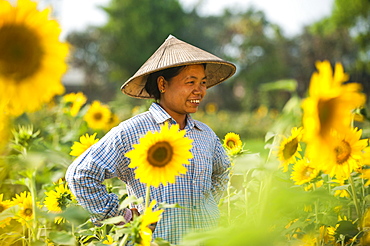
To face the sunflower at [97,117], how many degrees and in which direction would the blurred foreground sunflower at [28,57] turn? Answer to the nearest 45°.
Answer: approximately 180°

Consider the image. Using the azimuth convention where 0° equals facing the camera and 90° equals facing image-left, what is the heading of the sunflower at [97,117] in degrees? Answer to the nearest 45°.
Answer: approximately 0°

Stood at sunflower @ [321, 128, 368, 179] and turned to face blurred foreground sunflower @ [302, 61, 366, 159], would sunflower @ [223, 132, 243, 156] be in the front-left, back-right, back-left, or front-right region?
back-right

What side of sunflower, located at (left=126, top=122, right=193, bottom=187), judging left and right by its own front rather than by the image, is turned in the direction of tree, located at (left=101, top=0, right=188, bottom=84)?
back
